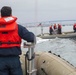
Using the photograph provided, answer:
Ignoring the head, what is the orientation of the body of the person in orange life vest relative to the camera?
away from the camera
